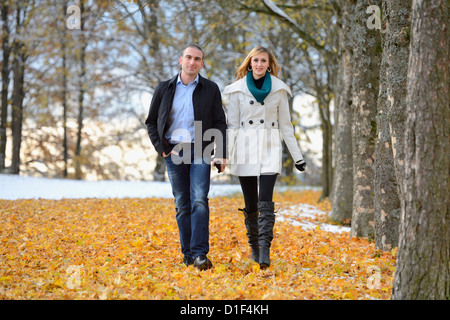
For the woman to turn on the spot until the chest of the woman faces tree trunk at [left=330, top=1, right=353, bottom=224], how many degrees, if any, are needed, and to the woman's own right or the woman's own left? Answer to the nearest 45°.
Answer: approximately 180°

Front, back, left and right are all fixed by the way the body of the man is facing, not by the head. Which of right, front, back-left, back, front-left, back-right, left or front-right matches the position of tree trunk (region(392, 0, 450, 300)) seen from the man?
front-left

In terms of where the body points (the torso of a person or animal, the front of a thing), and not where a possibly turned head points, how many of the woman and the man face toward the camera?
2

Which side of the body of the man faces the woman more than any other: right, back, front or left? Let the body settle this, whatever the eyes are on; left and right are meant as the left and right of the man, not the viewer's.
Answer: left

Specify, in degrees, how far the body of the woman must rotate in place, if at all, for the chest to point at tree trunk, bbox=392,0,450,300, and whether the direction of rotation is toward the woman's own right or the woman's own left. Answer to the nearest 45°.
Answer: approximately 45° to the woman's own left

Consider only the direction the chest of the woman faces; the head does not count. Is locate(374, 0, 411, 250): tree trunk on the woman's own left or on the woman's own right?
on the woman's own left

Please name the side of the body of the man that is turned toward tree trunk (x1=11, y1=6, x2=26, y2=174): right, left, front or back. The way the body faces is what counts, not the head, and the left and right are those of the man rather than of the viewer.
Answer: back

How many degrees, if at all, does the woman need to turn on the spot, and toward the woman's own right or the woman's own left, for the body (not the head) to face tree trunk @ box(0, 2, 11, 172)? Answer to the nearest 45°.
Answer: approximately 135° to the woman's own right

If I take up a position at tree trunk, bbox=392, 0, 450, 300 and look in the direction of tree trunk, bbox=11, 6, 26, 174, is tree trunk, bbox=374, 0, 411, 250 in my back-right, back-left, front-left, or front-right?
front-right

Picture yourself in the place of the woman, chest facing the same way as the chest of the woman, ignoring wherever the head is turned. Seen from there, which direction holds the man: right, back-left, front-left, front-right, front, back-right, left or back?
right

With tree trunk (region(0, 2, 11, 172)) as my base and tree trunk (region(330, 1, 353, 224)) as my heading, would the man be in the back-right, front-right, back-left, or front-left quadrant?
front-right

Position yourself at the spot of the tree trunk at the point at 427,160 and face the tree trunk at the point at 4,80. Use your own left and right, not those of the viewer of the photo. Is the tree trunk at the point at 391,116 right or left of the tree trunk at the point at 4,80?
right

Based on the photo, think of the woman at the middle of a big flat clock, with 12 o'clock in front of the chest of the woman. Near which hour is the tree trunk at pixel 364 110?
The tree trunk is roughly at 7 o'clock from the woman.

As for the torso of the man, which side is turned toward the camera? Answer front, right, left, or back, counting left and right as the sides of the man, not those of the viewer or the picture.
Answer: front
